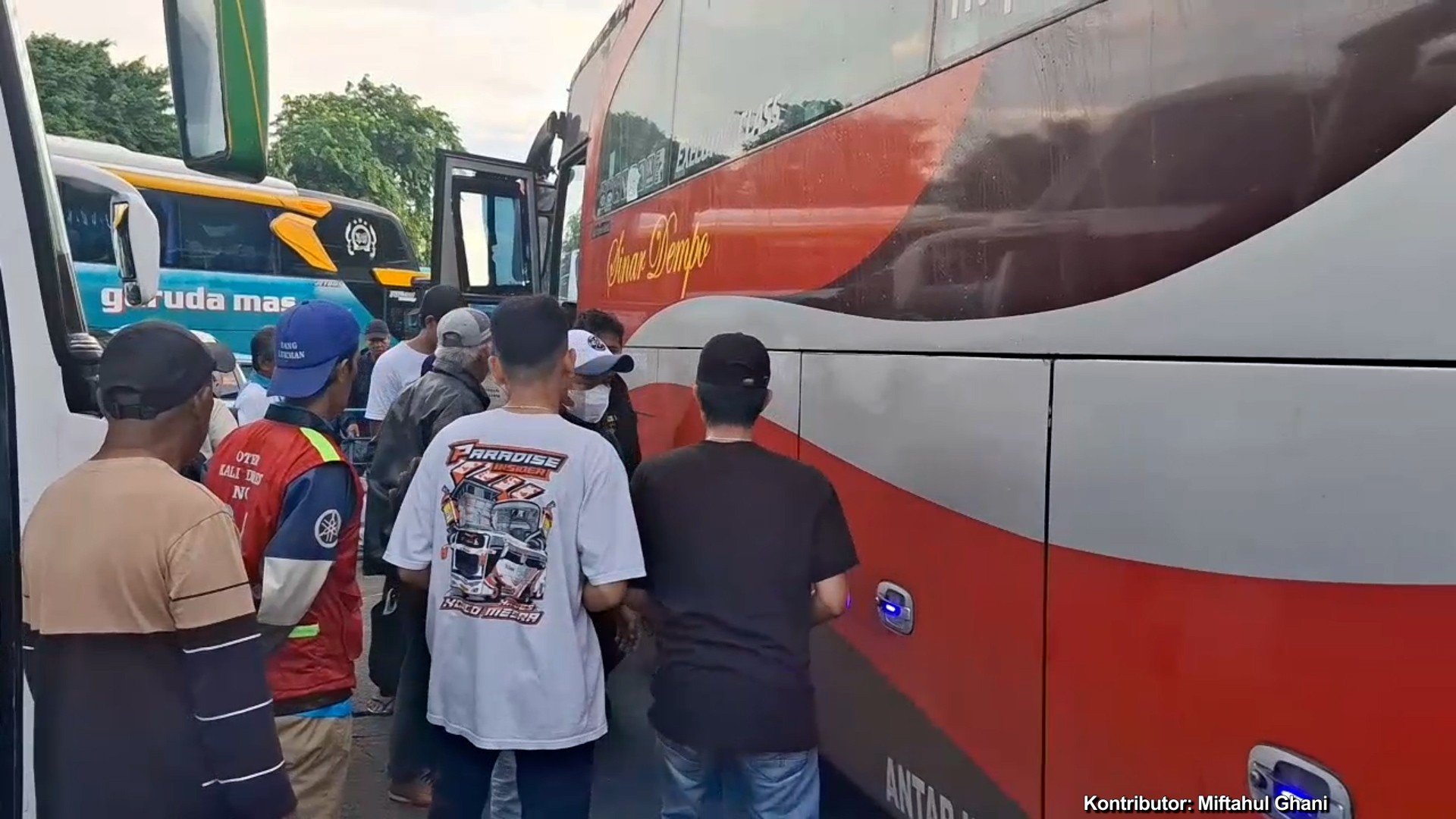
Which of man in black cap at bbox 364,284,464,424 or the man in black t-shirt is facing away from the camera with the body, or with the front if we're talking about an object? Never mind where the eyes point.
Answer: the man in black t-shirt

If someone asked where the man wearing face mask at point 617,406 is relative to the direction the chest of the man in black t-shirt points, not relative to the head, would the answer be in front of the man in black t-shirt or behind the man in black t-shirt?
in front

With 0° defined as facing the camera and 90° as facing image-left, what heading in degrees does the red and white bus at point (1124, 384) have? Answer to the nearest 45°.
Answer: approximately 135°

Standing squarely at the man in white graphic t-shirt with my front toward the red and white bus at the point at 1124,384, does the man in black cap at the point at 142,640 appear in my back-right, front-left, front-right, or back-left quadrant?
back-right

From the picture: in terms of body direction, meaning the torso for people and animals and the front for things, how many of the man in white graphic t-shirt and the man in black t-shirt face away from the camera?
2

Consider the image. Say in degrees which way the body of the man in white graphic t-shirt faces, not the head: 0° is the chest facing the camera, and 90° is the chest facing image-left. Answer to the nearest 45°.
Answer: approximately 180°

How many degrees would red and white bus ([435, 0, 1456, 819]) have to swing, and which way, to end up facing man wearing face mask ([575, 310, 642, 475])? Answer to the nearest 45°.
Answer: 0° — it already faces them

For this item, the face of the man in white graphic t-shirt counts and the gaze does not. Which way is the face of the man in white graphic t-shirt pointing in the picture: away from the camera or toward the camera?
away from the camera

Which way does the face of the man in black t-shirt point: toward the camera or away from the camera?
away from the camera

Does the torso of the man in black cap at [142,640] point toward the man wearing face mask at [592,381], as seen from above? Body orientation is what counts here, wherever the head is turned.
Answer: yes

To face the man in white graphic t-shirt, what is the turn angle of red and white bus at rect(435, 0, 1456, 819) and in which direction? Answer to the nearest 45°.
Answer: approximately 45° to its left
